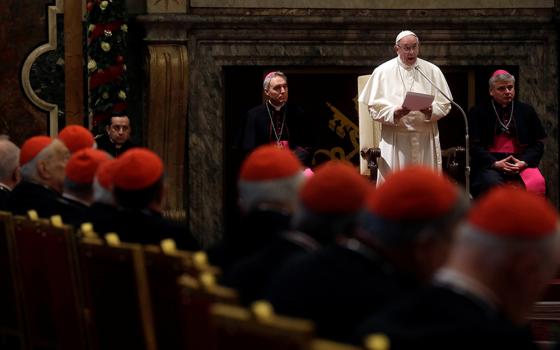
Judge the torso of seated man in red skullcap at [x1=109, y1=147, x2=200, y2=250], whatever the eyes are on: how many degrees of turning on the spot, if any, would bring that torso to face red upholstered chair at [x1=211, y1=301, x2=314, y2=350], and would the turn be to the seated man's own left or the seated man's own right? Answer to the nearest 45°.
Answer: approximately 135° to the seated man's own right

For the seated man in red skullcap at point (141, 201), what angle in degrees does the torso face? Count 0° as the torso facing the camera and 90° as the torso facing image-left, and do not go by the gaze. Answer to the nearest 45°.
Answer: approximately 225°

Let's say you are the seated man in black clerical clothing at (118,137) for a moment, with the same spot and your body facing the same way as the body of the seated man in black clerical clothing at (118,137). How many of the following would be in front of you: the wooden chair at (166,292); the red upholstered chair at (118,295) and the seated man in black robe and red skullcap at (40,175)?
3

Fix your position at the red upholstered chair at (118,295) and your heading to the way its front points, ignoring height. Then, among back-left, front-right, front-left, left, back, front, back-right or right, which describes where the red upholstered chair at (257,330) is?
back-right

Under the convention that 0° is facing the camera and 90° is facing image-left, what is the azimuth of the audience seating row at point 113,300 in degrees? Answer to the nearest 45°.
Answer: approximately 225°

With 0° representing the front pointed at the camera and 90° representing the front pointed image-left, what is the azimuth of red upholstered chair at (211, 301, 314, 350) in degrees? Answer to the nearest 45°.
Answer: approximately 225°

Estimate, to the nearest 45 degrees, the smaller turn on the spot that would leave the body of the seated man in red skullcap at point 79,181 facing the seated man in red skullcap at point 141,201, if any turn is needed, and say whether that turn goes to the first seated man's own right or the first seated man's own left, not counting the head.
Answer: approximately 135° to the first seated man's own right

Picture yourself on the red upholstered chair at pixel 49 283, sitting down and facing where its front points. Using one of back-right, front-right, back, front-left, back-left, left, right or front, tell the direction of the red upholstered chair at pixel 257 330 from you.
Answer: back-right

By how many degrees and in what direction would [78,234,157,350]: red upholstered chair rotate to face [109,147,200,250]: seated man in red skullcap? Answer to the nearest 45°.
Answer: approximately 45° to its left

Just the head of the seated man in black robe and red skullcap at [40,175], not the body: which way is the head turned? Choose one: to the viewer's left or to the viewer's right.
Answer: to the viewer's right

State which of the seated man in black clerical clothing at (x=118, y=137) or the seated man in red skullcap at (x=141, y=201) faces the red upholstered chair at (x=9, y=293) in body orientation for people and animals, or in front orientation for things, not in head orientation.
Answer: the seated man in black clerical clothing at (x=118, y=137)

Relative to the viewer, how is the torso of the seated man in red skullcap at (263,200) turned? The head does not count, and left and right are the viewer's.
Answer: facing away from the viewer and to the right of the viewer

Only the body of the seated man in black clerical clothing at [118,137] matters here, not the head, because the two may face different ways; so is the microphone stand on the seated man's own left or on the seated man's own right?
on the seated man's own left
